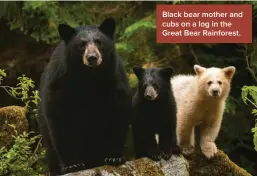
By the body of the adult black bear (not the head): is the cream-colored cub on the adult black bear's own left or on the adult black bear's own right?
on the adult black bear's own left

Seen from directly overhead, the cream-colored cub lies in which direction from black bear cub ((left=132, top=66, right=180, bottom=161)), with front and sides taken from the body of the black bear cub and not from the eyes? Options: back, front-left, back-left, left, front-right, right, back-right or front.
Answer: back-left

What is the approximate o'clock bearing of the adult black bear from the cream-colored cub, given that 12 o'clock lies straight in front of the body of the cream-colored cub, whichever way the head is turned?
The adult black bear is roughly at 3 o'clock from the cream-colored cub.

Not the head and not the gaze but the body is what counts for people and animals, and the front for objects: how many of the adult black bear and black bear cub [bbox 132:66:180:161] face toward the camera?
2

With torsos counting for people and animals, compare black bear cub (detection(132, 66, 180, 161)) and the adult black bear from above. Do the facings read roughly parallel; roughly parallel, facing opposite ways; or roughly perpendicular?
roughly parallel

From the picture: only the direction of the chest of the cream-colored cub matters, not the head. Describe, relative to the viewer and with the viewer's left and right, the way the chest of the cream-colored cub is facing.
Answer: facing the viewer and to the right of the viewer

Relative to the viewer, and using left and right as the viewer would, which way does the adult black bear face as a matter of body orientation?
facing the viewer

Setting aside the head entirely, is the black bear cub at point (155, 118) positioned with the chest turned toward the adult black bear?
no

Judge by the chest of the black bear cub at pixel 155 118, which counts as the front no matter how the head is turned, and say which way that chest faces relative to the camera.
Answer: toward the camera
